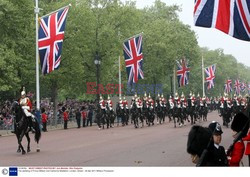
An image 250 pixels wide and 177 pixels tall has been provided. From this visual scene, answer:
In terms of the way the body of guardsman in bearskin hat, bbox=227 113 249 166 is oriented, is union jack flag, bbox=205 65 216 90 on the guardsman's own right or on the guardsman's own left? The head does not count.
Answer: on the guardsman's own right

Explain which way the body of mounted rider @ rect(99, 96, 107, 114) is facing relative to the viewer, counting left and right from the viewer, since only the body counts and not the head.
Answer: facing the viewer and to the left of the viewer

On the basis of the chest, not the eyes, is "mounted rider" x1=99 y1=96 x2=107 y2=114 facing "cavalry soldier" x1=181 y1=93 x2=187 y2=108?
no

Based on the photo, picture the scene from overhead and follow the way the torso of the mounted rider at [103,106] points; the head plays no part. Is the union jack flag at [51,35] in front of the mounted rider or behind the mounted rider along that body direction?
in front

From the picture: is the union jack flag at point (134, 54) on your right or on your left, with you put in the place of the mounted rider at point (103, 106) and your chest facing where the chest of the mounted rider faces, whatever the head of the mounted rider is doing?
on your left

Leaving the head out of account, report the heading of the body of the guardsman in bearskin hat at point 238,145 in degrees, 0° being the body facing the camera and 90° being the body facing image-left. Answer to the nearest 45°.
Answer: approximately 90°

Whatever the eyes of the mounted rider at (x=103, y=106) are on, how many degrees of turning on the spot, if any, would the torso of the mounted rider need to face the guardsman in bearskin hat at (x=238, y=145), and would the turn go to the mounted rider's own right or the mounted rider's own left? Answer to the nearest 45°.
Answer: approximately 45° to the mounted rider's own left

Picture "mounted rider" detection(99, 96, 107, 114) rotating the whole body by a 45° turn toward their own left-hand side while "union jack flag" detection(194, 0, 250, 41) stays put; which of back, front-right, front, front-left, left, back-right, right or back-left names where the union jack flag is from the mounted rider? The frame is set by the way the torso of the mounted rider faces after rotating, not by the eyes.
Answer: front

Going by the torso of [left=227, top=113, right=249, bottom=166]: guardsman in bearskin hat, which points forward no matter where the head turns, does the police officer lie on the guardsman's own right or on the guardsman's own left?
on the guardsman's own left
